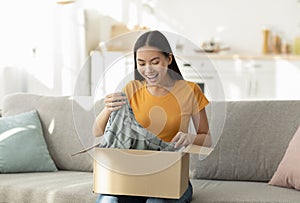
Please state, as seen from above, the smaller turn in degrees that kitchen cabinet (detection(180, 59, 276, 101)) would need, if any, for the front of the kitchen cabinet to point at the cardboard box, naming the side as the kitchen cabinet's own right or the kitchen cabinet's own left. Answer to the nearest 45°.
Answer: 0° — it already faces it

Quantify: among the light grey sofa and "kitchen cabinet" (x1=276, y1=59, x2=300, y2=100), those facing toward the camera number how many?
2

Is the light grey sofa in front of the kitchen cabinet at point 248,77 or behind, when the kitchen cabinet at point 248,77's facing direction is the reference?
in front

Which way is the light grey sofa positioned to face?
toward the camera

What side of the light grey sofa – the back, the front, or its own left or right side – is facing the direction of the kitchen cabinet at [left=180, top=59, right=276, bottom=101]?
back

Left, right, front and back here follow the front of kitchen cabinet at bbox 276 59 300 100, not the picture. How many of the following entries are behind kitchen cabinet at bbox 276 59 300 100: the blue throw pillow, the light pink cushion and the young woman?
0

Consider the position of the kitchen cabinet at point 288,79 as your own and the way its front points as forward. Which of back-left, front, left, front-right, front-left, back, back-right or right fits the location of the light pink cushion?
front

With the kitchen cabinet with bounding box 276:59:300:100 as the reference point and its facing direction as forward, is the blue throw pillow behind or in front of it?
in front

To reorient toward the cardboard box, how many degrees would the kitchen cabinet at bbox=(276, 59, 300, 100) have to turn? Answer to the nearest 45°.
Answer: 0° — it already faces it

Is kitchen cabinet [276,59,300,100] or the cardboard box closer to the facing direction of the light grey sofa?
the cardboard box

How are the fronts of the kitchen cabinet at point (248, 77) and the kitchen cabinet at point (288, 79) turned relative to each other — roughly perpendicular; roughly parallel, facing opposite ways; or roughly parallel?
roughly parallel

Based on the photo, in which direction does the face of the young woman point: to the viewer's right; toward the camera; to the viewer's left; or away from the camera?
toward the camera

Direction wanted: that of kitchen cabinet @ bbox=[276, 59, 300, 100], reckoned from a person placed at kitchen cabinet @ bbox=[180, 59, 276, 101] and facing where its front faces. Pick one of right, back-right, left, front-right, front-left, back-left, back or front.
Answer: left

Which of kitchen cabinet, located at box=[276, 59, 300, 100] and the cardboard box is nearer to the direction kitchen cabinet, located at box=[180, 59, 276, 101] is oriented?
the cardboard box

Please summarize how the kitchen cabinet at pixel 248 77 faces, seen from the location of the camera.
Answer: facing the viewer
